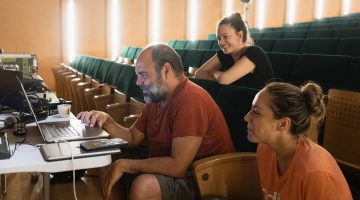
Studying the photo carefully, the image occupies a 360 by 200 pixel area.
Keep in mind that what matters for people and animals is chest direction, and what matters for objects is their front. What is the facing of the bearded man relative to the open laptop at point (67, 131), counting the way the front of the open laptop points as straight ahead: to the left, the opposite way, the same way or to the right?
the opposite way

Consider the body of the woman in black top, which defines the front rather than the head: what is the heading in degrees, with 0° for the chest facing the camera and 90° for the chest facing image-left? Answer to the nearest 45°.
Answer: approximately 45°

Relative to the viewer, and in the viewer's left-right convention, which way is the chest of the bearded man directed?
facing to the left of the viewer

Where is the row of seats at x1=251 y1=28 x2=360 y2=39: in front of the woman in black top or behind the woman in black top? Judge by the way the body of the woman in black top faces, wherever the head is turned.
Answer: behind

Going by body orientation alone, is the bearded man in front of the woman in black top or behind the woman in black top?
in front

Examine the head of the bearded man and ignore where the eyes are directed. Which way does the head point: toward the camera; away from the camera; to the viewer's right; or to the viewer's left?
to the viewer's left

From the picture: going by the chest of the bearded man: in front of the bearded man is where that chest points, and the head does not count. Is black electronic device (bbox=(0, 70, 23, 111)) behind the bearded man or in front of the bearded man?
in front

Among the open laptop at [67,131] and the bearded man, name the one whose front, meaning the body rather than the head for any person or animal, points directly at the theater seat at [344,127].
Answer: the open laptop

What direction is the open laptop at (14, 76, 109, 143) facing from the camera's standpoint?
to the viewer's right

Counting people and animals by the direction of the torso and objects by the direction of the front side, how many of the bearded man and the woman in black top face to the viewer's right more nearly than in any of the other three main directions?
0

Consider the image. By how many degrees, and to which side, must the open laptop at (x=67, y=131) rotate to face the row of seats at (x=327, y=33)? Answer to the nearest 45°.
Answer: approximately 45° to its left
